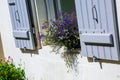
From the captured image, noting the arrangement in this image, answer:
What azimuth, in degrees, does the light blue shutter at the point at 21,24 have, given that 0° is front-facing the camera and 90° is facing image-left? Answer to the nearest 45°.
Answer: approximately 45°
